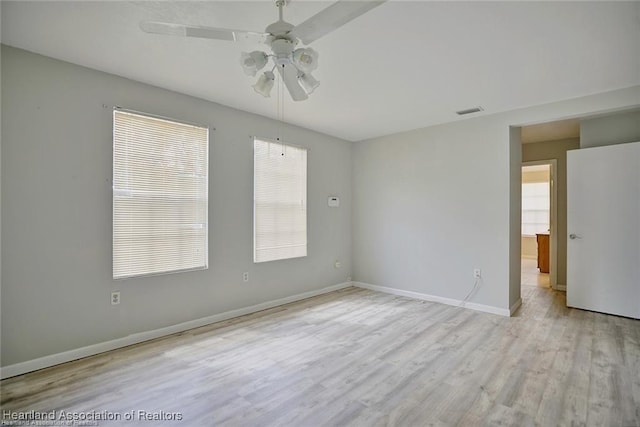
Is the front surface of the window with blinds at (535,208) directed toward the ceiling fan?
yes

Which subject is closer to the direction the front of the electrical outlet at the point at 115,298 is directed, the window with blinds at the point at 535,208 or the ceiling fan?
the ceiling fan

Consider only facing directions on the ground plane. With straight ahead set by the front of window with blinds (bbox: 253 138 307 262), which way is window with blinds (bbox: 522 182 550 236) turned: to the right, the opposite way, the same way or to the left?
to the right

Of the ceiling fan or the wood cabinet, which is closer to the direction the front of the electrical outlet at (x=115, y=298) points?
the ceiling fan

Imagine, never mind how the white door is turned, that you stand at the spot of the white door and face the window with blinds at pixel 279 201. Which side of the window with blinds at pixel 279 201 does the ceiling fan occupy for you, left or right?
left

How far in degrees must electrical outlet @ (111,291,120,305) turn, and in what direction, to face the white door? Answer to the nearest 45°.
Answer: approximately 45° to its left

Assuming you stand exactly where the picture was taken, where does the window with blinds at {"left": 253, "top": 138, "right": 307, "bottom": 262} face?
facing the viewer and to the right of the viewer

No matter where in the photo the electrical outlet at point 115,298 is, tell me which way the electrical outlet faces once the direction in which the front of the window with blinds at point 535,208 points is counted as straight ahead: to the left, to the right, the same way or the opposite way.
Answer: to the left

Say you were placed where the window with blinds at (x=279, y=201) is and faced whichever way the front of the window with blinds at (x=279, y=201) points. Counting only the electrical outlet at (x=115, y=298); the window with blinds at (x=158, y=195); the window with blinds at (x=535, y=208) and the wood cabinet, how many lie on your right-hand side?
2

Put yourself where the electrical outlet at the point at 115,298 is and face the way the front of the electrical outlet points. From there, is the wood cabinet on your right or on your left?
on your left

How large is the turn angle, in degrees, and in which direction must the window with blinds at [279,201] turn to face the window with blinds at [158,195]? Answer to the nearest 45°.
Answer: approximately 90° to its right

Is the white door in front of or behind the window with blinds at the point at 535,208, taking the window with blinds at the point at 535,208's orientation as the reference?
in front

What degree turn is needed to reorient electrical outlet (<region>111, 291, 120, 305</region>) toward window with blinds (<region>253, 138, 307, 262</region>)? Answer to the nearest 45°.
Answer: approximately 90° to its left

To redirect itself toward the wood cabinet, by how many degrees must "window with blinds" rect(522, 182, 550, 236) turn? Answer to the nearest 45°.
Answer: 0° — it already faces it
